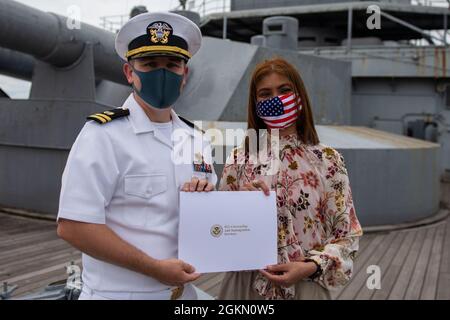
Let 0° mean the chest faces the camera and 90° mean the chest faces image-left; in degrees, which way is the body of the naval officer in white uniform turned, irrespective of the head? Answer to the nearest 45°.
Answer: approximately 315°
